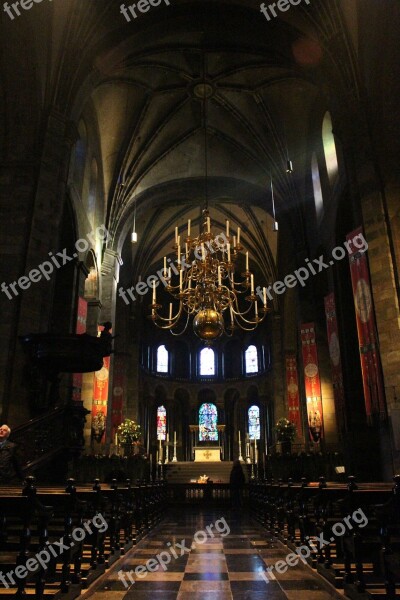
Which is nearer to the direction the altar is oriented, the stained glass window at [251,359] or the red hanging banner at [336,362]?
the red hanging banner

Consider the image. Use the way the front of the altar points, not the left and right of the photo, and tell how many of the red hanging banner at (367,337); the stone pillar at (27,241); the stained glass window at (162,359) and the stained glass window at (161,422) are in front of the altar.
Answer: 2

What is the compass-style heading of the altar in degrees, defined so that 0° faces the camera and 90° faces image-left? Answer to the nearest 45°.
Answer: approximately 0°

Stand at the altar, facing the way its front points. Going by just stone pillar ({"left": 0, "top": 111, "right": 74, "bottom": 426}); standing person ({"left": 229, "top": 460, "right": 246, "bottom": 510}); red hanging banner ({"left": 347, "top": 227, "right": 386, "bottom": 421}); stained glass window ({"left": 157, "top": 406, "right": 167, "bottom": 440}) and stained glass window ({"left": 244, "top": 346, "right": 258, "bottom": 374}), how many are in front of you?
3

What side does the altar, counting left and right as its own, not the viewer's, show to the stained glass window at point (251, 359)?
back

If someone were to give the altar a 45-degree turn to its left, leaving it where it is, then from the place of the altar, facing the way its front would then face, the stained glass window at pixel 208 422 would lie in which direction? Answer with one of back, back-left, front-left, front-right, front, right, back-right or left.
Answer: back-left

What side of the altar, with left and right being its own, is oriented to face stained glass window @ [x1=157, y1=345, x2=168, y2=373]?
back

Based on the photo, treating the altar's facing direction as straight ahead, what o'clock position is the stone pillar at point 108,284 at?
The stone pillar is roughly at 1 o'clock from the altar.

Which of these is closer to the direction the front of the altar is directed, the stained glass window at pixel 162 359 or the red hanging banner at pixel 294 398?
the red hanging banner

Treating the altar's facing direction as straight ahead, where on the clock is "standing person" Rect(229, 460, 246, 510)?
The standing person is roughly at 12 o'clock from the altar.

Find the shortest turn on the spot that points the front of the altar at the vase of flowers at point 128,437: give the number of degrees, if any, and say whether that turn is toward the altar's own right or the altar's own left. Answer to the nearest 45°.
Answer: approximately 45° to the altar's own right
